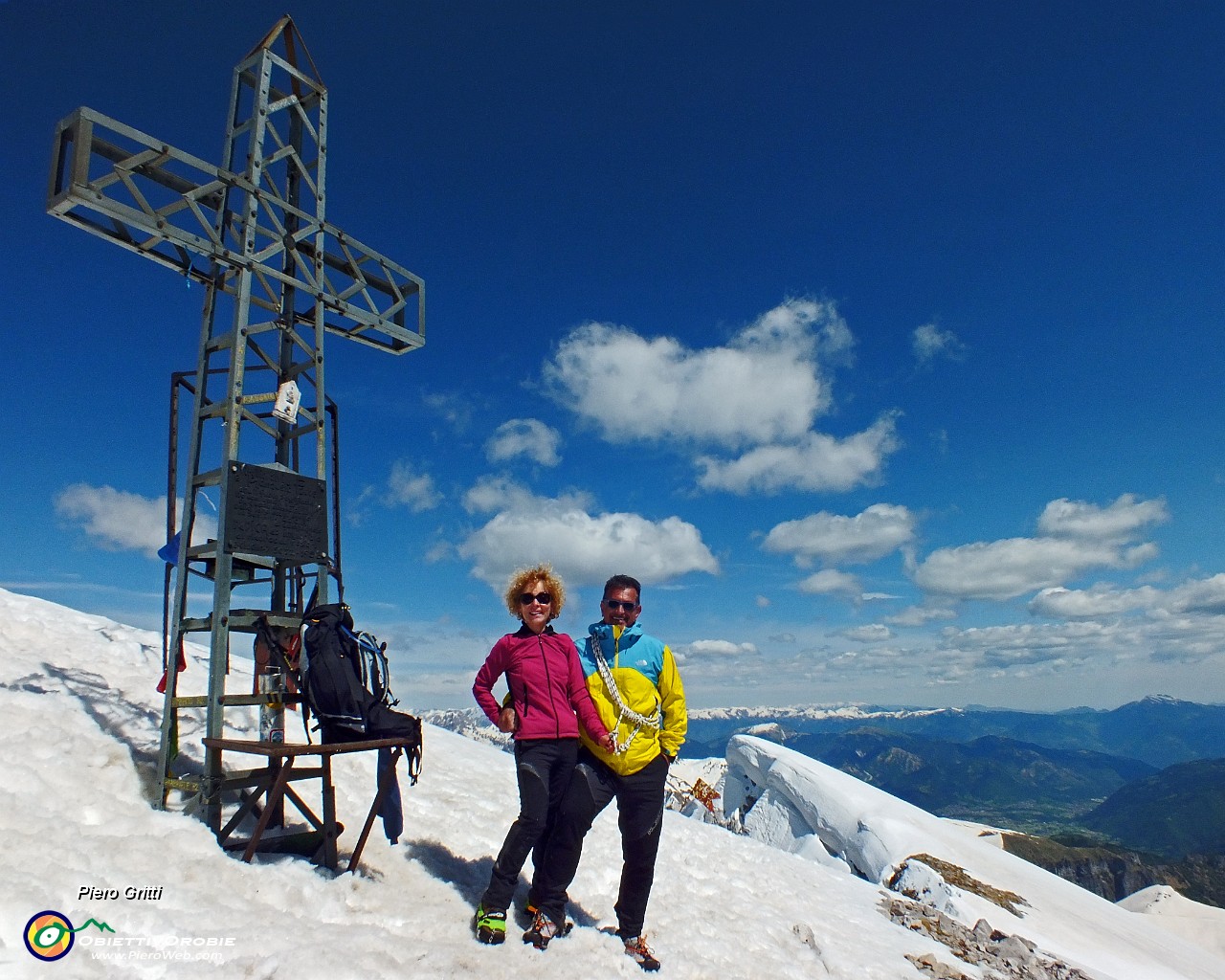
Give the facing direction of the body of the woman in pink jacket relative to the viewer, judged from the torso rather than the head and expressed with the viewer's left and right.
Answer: facing the viewer

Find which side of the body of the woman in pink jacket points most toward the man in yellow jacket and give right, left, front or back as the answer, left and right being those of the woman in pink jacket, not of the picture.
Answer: left

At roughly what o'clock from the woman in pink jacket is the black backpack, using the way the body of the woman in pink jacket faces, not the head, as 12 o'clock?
The black backpack is roughly at 3 o'clock from the woman in pink jacket.

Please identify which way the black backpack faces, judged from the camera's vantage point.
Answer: facing to the left of the viewer

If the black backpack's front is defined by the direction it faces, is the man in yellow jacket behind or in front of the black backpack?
behind

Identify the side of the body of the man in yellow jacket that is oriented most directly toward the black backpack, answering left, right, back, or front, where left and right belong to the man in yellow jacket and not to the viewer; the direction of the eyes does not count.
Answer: right

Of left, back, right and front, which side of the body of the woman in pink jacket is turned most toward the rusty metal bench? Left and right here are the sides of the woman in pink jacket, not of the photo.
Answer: right

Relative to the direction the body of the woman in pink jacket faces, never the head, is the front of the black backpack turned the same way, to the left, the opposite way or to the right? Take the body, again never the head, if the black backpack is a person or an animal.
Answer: to the right

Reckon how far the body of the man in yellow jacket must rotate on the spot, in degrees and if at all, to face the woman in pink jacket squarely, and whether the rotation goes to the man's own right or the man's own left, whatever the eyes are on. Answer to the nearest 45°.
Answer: approximately 90° to the man's own right

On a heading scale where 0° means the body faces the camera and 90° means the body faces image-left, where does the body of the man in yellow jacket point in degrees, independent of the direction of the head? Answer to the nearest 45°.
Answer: approximately 0°
